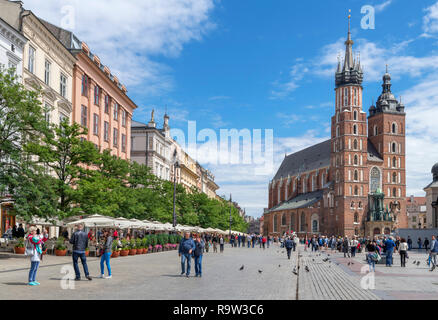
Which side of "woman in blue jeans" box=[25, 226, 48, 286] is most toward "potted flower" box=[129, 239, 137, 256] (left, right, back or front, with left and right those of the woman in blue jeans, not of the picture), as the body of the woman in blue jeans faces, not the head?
left

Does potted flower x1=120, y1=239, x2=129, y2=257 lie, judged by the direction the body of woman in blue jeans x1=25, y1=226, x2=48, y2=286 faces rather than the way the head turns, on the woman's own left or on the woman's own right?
on the woman's own left

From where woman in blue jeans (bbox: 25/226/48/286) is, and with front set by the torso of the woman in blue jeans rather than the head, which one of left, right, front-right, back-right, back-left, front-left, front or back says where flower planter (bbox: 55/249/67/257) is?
left

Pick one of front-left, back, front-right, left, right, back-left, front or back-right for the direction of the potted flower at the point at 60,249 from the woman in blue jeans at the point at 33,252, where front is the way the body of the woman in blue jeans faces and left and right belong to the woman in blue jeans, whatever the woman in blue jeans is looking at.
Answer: left
